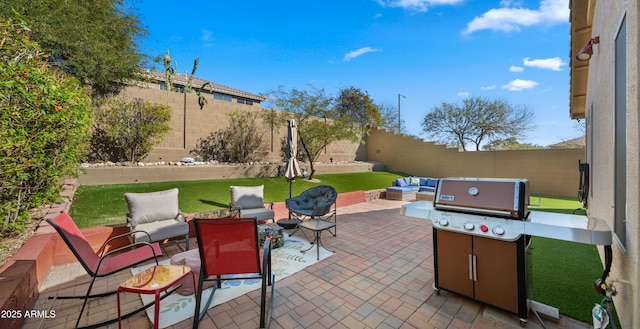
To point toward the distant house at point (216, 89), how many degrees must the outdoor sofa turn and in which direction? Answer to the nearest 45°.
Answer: approximately 90° to its right

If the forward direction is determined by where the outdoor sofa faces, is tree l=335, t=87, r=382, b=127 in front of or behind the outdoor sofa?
behind

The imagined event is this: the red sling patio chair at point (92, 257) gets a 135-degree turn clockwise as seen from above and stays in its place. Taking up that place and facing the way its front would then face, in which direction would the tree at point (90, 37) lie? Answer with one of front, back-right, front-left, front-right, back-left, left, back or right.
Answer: back-right

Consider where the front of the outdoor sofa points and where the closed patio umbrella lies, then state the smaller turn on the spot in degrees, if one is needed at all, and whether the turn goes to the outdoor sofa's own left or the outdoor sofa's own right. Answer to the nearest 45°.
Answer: approximately 45° to the outdoor sofa's own right

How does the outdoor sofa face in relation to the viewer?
toward the camera

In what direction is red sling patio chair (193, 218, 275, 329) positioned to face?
away from the camera

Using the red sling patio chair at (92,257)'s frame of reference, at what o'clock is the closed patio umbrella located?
The closed patio umbrella is roughly at 11 o'clock from the red sling patio chair.

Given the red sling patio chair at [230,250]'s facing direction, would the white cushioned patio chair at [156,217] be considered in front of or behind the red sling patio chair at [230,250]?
in front

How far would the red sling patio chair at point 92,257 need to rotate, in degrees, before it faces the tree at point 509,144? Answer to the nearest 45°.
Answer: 0° — it already faces it

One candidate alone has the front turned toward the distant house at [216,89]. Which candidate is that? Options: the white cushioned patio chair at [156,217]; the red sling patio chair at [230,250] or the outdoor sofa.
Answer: the red sling patio chair

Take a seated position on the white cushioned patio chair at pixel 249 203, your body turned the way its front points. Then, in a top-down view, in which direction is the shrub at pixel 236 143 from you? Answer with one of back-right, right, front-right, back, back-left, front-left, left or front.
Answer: back-left

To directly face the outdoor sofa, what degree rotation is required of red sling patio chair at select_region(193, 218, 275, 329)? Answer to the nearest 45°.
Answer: approximately 45° to its right

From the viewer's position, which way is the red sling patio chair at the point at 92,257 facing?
facing to the right of the viewer

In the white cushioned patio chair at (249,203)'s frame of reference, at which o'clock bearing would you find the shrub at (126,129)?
The shrub is roughly at 6 o'clock from the white cushioned patio chair.

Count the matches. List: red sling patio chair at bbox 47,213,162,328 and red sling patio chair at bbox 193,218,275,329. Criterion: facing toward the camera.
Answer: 0

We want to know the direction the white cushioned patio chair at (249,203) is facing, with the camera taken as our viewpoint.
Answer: facing the viewer and to the right of the viewer

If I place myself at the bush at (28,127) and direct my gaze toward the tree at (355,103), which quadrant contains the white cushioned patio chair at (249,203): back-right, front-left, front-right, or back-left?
front-right

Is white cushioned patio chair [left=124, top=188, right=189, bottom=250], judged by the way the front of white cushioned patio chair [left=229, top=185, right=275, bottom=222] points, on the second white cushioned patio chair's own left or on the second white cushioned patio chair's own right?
on the second white cushioned patio chair's own right

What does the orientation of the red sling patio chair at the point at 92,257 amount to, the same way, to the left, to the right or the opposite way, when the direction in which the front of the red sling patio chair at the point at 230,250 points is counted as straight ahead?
to the right
